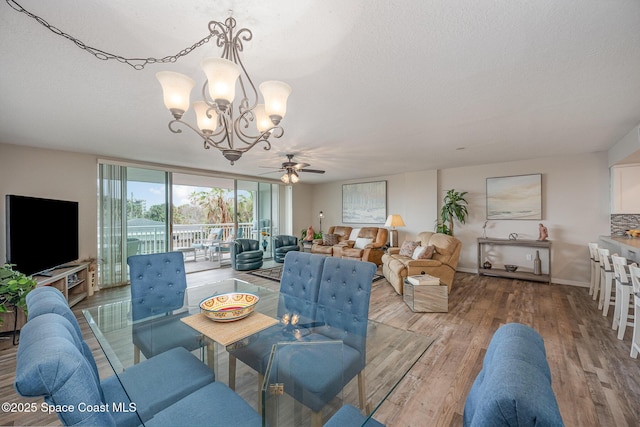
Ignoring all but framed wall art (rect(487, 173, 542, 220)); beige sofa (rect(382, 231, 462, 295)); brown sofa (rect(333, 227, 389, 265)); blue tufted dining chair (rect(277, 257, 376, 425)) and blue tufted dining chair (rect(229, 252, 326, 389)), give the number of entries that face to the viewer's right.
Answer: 0

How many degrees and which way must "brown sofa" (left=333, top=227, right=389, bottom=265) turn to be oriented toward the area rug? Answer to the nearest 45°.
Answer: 0° — it already faces it

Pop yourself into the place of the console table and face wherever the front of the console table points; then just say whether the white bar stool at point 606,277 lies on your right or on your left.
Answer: on your left

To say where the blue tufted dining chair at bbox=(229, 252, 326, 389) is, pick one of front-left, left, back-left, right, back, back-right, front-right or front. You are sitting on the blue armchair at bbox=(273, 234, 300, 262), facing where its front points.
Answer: front-right

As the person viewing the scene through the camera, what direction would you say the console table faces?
facing the viewer and to the left of the viewer

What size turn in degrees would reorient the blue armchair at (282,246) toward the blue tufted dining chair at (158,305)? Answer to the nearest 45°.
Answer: approximately 45° to its right

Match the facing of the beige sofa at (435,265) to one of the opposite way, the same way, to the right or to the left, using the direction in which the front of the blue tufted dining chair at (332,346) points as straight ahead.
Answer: the same way

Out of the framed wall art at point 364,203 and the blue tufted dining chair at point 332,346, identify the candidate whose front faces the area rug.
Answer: the framed wall art

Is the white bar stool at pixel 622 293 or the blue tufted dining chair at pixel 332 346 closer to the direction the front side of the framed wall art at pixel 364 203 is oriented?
the blue tufted dining chair

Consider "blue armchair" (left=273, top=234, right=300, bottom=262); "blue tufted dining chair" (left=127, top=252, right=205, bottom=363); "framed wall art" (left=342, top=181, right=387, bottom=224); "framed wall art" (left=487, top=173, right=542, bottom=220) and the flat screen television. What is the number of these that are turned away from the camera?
0

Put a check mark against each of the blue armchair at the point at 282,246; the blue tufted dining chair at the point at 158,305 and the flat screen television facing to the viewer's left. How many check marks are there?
0

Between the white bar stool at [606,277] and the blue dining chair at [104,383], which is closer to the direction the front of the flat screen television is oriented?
the white bar stool
